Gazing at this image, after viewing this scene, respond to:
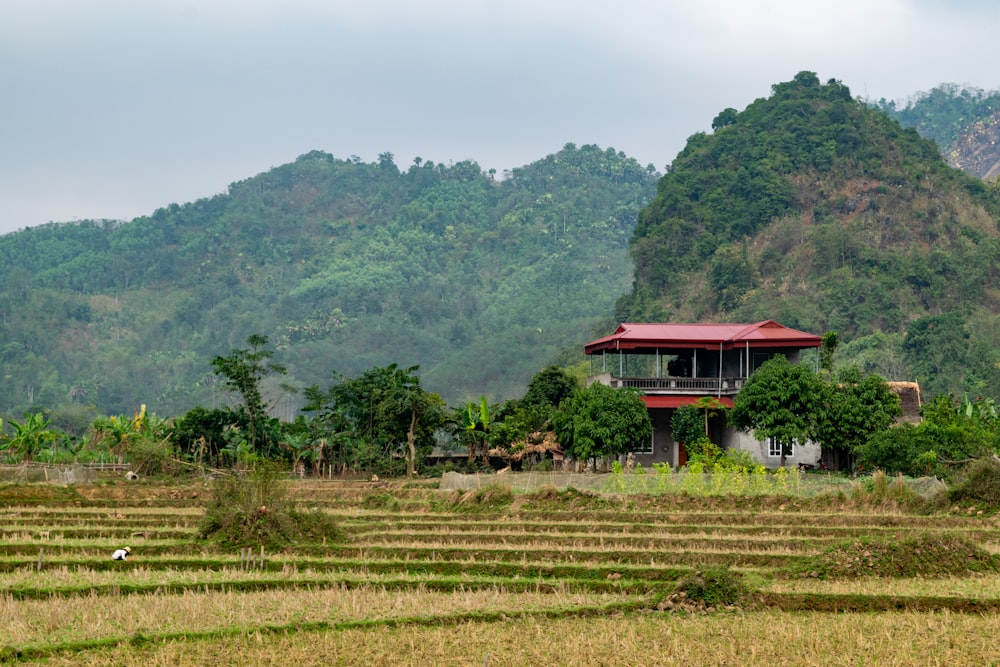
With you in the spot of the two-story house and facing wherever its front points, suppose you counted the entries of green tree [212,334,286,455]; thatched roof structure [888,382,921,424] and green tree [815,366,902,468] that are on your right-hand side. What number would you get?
1

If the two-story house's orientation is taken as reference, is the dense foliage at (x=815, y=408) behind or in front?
in front

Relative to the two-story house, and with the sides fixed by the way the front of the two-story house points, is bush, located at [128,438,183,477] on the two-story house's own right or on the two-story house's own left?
on the two-story house's own right

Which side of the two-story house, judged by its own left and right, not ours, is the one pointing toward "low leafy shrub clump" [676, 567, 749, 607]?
front

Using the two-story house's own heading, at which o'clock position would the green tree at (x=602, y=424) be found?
The green tree is roughly at 1 o'clock from the two-story house.

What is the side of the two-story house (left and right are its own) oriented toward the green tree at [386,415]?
right

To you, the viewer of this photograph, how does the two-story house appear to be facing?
facing the viewer

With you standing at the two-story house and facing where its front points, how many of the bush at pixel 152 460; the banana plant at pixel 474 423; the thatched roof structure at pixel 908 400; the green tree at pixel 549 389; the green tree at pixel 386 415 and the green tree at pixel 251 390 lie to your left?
1

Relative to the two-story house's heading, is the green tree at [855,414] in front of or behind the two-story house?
in front

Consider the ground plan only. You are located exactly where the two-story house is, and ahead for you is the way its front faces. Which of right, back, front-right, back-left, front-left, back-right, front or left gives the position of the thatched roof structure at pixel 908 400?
left

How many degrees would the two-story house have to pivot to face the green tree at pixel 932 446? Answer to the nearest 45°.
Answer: approximately 45° to its left

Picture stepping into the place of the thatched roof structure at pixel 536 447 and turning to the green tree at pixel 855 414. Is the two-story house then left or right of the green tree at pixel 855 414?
left

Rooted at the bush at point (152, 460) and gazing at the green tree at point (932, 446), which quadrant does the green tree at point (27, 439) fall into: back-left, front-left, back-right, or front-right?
back-left
